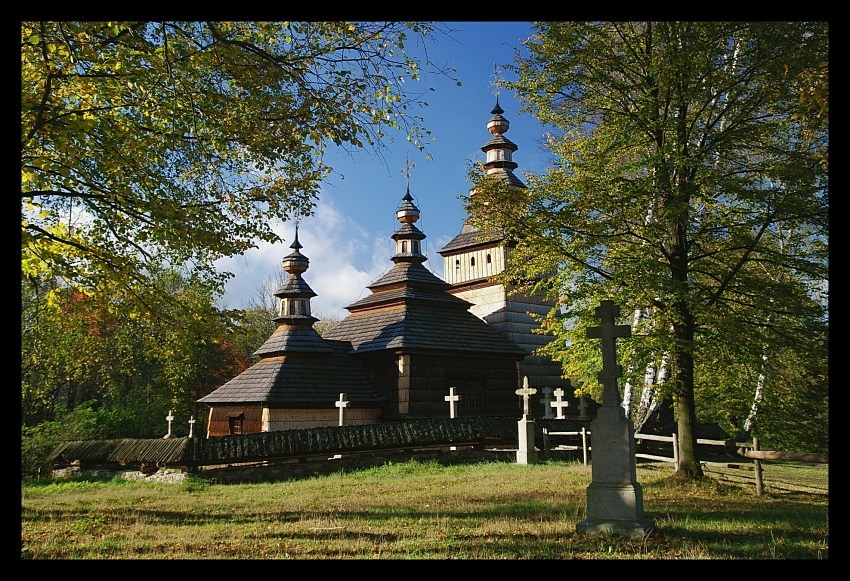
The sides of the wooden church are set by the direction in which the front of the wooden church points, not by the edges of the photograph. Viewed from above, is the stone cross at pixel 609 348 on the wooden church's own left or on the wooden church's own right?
on the wooden church's own right

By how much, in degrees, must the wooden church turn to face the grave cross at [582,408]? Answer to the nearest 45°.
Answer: approximately 45° to its right

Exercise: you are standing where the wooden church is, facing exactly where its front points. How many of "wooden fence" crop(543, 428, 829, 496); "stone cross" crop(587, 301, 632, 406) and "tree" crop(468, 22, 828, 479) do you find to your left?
0

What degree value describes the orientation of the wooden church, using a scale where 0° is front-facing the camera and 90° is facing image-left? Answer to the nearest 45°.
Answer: approximately 225°

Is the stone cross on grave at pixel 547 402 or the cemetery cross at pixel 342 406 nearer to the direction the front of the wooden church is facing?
the stone cross on grave

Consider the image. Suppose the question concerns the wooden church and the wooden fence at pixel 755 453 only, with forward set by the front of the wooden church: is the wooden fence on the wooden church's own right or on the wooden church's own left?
on the wooden church's own right

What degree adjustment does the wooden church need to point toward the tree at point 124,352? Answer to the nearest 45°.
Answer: approximately 135° to its left

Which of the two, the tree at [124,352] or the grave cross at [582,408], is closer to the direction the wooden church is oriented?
the grave cross

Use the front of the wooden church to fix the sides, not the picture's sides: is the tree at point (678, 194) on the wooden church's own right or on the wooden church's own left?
on the wooden church's own right
